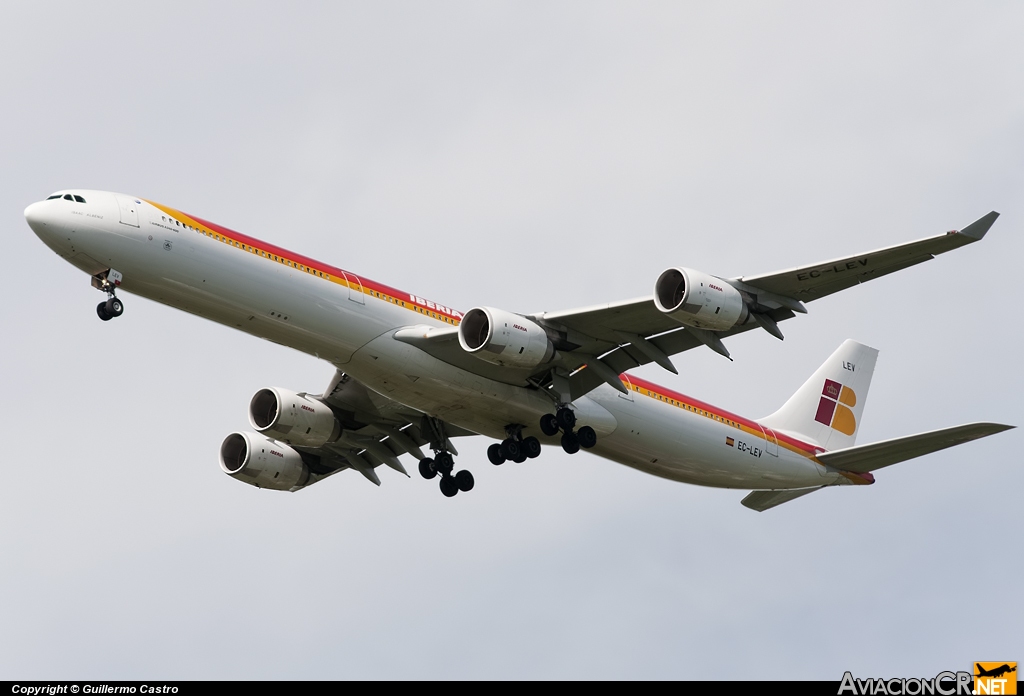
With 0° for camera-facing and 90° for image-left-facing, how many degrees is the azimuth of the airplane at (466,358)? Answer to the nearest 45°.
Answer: approximately 45°
